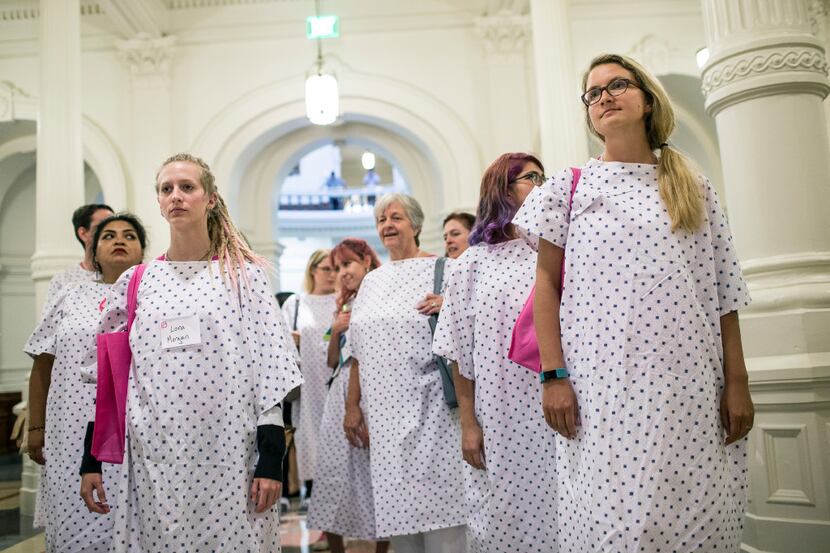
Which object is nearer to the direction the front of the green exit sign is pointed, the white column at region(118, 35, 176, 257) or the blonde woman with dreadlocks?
the blonde woman with dreadlocks

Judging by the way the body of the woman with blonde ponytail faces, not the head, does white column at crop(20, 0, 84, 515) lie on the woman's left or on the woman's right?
on the woman's right

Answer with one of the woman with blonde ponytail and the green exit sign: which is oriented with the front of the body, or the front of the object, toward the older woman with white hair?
the green exit sign

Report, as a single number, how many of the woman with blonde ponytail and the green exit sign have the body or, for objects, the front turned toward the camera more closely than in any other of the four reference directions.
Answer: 2

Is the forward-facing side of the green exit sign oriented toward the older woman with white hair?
yes

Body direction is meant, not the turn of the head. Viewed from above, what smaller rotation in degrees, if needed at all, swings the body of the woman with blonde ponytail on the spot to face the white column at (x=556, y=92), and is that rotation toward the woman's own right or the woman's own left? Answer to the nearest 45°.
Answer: approximately 180°

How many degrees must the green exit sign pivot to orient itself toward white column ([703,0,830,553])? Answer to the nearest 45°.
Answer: approximately 45° to its left

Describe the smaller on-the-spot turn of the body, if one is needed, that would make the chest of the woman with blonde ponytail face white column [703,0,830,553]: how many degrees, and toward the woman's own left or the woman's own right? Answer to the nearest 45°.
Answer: approximately 135° to the woman's own left

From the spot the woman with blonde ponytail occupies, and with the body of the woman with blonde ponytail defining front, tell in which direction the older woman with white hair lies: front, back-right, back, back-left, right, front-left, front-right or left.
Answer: back-right
